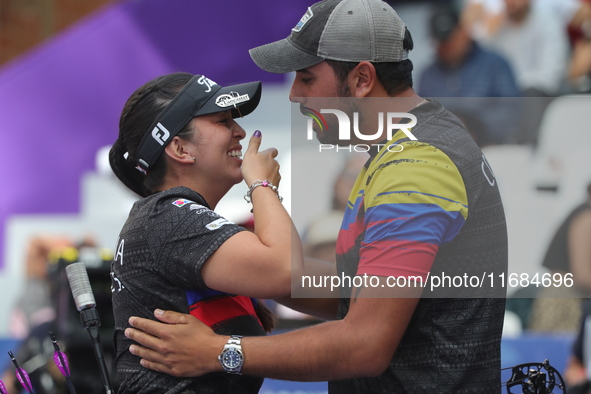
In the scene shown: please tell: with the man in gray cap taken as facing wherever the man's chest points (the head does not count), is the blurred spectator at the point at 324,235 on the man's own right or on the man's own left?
on the man's own right

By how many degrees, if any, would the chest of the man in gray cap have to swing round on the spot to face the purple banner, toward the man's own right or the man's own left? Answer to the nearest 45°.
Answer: approximately 90° to the man's own right

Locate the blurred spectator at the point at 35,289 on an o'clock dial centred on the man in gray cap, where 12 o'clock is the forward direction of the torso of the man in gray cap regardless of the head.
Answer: The blurred spectator is roughly at 2 o'clock from the man in gray cap.

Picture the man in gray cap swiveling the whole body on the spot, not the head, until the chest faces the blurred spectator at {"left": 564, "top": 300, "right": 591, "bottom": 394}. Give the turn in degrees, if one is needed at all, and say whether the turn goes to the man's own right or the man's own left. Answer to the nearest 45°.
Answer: approximately 135° to the man's own right

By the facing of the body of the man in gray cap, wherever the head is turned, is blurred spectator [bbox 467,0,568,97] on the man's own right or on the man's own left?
on the man's own right

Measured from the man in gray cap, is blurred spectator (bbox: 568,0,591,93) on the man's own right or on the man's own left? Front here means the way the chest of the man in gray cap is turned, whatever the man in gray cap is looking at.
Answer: on the man's own right

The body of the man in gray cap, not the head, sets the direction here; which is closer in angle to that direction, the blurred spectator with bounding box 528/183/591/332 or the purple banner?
the purple banner

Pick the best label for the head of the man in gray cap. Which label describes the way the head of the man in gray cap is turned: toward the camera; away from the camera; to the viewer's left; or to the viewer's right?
to the viewer's left

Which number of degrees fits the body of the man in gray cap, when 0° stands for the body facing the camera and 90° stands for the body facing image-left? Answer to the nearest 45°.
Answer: approximately 90°

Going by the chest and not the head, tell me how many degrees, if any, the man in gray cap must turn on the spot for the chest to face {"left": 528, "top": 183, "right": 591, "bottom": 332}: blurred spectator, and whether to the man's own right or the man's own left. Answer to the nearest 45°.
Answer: approximately 135° to the man's own right

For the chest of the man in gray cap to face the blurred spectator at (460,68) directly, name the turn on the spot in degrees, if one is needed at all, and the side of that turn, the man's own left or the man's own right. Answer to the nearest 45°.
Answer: approximately 90° to the man's own right
